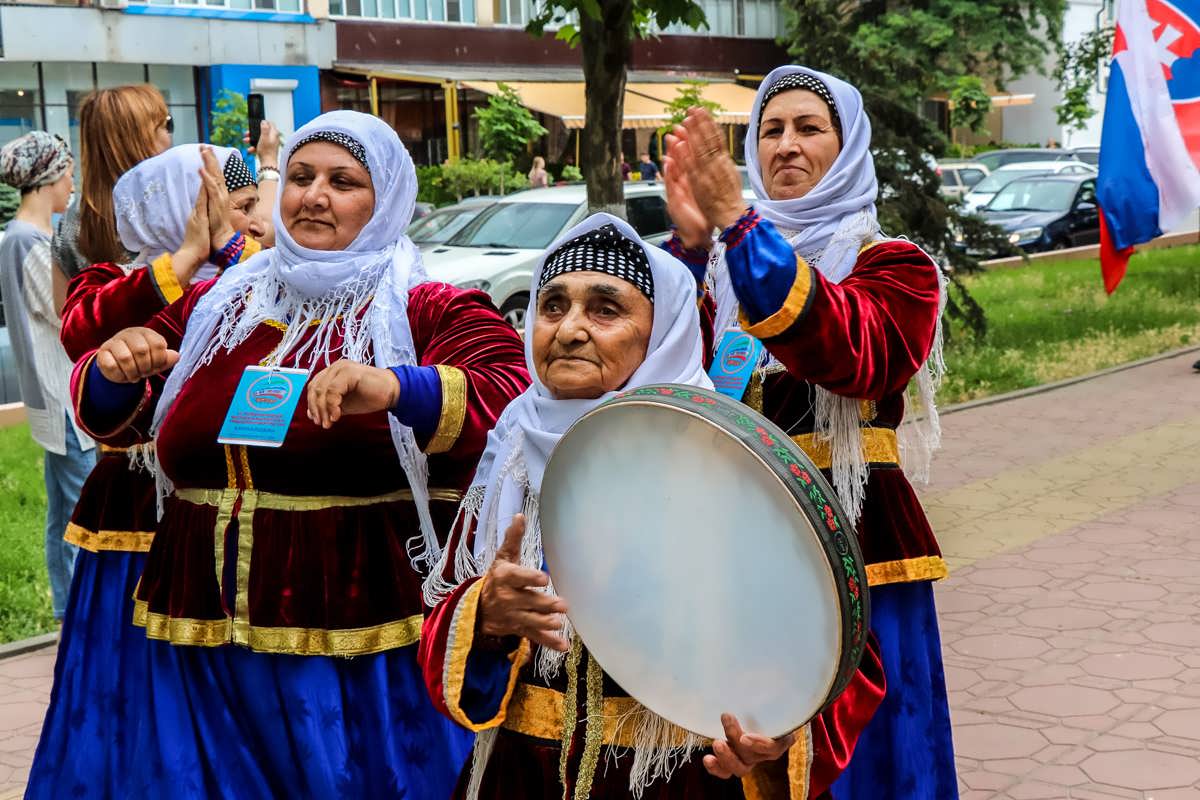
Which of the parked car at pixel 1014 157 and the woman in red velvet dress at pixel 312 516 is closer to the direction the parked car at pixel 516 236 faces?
the woman in red velvet dress

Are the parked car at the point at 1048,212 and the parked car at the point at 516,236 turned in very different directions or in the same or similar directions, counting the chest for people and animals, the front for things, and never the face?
same or similar directions

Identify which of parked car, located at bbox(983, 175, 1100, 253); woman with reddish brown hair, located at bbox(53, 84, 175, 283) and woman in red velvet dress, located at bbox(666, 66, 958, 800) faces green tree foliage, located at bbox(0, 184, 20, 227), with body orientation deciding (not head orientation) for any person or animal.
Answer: the parked car

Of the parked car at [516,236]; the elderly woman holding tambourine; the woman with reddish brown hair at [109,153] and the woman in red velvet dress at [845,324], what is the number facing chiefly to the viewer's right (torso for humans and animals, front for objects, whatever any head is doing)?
1

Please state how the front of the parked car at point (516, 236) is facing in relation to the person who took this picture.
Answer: facing the viewer and to the left of the viewer

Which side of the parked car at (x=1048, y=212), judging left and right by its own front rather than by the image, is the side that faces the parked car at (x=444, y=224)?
front

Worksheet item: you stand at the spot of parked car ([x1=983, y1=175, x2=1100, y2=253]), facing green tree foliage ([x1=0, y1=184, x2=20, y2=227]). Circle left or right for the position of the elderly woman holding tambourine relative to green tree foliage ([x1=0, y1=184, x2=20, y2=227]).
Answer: left

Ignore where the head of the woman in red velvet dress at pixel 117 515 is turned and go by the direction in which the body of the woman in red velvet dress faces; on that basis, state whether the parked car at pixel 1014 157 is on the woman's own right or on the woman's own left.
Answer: on the woman's own left

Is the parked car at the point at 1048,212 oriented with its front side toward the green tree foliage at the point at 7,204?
yes

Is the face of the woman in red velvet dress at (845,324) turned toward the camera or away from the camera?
toward the camera

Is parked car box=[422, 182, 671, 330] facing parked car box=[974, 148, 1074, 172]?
no

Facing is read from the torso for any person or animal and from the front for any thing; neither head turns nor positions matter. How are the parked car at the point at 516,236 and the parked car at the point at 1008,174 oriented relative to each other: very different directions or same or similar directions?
same or similar directions

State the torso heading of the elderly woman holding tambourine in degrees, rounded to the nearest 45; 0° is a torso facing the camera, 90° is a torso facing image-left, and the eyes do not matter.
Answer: approximately 45°

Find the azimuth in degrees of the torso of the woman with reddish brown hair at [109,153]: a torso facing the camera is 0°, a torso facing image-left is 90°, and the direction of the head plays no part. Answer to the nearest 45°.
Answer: approximately 270°
